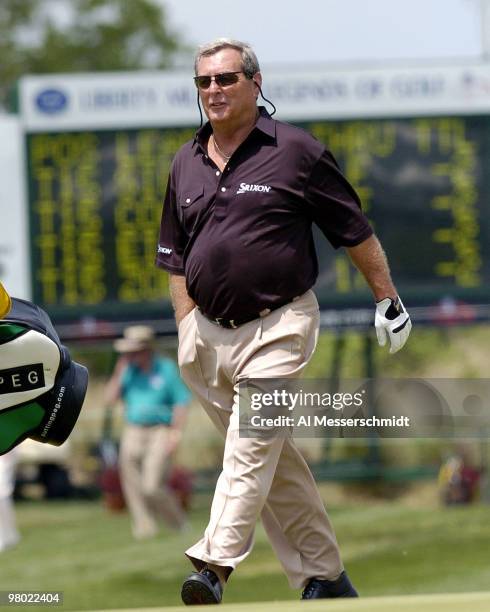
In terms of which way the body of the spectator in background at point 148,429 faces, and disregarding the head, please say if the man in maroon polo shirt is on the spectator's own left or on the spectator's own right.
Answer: on the spectator's own left

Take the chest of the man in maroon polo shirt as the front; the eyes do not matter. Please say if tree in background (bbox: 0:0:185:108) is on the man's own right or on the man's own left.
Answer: on the man's own right

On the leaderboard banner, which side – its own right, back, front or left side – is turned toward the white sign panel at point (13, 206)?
right

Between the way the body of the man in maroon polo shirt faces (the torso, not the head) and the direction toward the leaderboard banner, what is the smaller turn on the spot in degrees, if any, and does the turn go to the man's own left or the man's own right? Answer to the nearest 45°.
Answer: approximately 135° to the man's own right

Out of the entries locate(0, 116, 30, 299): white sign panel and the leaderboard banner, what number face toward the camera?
2

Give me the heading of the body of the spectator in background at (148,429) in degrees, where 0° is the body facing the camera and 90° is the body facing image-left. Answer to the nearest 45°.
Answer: approximately 45°

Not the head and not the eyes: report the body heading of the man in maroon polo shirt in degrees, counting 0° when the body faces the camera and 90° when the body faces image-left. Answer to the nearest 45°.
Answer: approximately 45°

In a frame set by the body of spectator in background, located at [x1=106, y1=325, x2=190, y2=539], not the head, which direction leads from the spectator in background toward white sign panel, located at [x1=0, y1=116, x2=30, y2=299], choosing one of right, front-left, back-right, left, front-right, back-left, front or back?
right
